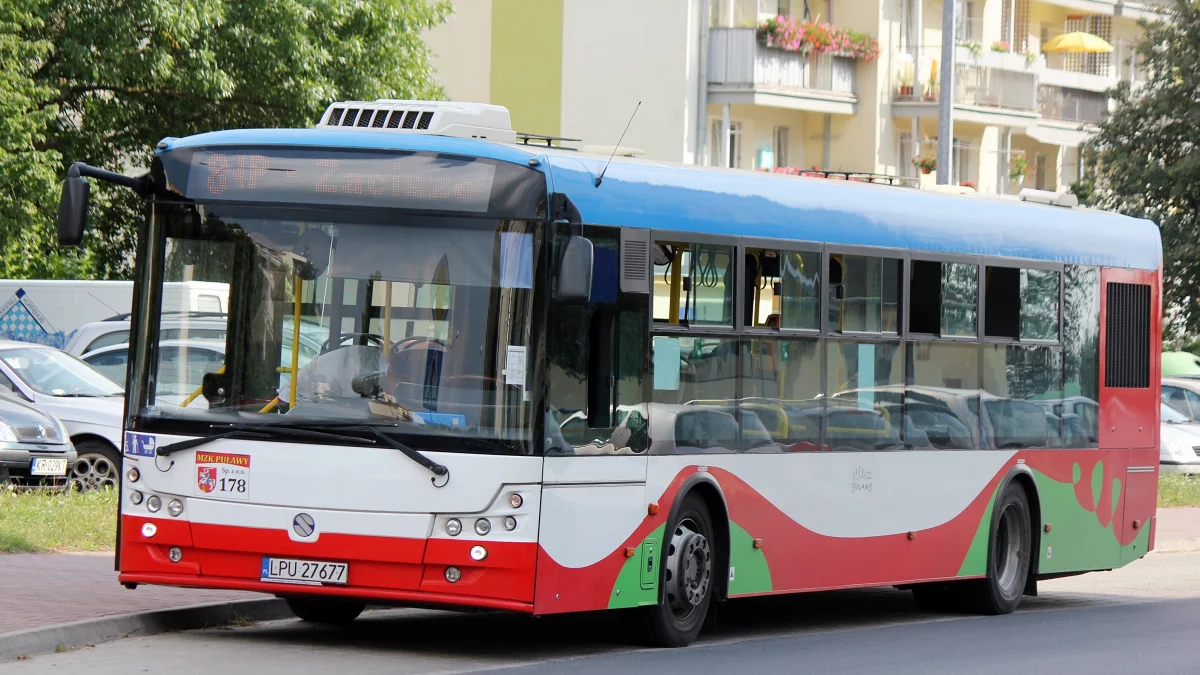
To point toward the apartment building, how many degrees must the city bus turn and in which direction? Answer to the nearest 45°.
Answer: approximately 135° to its right

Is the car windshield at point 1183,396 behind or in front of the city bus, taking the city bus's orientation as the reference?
behind

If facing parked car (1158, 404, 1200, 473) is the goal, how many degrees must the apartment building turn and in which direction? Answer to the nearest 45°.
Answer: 0° — it already faces it
